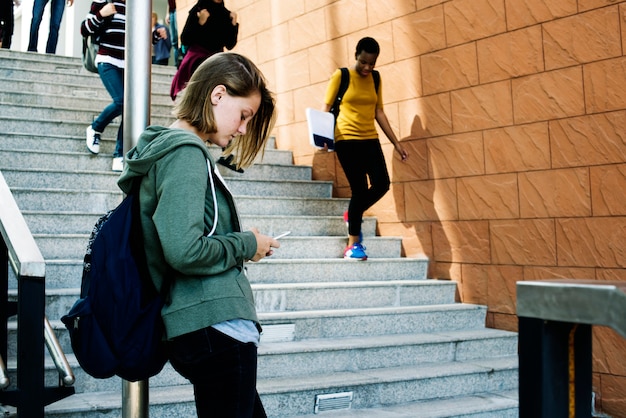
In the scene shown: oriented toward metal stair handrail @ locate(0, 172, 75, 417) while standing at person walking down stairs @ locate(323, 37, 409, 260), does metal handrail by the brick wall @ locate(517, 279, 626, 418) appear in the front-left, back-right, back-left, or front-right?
front-left

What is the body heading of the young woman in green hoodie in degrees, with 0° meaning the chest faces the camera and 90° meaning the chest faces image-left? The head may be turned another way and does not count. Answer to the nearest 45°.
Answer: approximately 270°

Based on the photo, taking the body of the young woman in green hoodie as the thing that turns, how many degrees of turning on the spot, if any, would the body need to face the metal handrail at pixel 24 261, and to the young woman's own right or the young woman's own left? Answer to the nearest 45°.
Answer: approximately 135° to the young woman's own left

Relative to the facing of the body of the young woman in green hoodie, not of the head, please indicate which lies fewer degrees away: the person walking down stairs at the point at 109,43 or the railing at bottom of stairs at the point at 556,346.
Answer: the railing at bottom of stairs

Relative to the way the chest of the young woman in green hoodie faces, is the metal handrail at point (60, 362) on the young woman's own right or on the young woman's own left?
on the young woman's own left

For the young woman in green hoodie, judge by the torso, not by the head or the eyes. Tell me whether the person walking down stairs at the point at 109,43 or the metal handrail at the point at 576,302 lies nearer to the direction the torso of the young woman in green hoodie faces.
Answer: the metal handrail

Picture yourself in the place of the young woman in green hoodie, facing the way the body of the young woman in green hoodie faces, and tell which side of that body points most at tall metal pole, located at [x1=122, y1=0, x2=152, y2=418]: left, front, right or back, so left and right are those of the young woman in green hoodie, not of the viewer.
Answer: back
